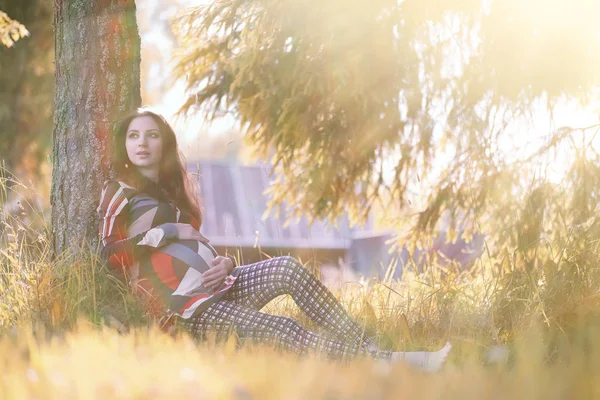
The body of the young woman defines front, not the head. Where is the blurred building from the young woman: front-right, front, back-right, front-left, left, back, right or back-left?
back-left

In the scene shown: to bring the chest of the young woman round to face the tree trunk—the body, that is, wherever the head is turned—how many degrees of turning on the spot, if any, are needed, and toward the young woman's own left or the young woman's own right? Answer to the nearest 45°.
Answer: approximately 180°

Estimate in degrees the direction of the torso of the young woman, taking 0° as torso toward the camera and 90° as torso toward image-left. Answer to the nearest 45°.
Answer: approximately 315°
